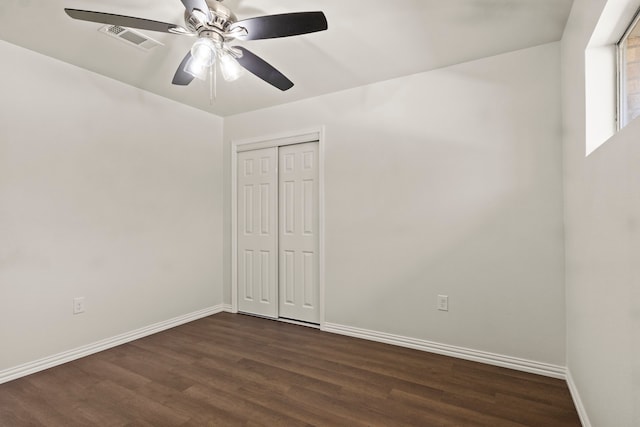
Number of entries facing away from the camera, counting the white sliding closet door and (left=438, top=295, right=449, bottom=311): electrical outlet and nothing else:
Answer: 0

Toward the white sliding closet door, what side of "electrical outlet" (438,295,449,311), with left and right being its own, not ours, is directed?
right

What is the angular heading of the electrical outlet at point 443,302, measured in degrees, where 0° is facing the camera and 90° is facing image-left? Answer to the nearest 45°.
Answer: approximately 0°

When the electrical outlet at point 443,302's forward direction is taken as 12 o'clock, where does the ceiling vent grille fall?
The ceiling vent grille is roughly at 2 o'clock from the electrical outlet.

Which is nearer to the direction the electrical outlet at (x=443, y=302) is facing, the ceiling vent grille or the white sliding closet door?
the ceiling vent grille

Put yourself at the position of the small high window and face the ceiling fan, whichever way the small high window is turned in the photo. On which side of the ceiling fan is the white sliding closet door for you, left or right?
right

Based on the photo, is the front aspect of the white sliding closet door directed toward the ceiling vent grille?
yes

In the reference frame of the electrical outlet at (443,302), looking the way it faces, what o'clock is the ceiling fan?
The ceiling fan is roughly at 1 o'clock from the electrical outlet.

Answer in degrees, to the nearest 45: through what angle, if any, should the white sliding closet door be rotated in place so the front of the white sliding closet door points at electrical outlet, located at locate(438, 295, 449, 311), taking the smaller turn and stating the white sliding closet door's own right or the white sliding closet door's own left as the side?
approximately 90° to the white sliding closet door's own left

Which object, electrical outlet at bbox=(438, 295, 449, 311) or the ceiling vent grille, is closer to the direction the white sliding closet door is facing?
the ceiling vent grille

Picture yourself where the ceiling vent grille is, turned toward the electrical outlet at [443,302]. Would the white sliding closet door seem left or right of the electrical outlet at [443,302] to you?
left

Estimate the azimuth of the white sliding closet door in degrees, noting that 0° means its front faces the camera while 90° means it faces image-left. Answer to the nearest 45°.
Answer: approximately 45°

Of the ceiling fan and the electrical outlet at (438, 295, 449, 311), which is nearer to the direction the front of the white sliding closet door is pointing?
the ceiling fan

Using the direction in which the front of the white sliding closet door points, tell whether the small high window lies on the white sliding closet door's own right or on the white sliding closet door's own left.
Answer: on the white sliding closet door's own left
